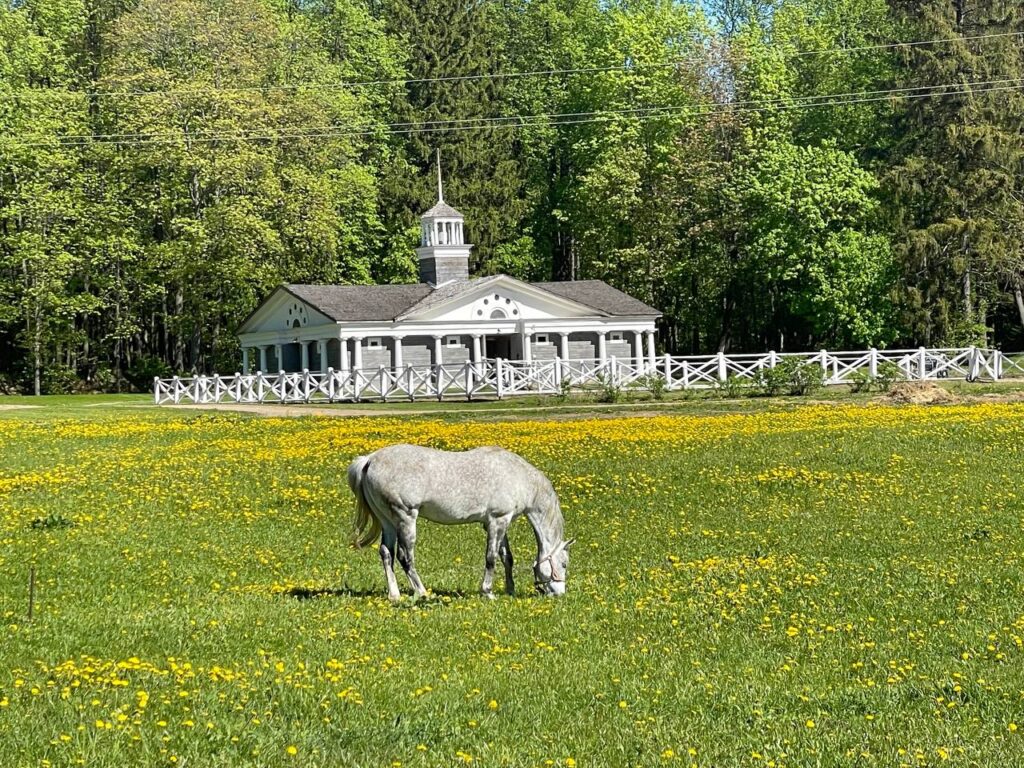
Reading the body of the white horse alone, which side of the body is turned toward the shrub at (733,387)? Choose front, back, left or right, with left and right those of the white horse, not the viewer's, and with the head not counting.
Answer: left

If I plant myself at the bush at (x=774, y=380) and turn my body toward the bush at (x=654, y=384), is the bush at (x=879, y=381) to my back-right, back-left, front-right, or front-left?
back-right

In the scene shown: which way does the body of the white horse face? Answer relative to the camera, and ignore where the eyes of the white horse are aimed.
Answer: to the viewer's right

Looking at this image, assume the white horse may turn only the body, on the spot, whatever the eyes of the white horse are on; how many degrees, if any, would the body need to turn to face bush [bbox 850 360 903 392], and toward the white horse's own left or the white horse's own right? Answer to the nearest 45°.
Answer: approximately 45° to the white horse's own left

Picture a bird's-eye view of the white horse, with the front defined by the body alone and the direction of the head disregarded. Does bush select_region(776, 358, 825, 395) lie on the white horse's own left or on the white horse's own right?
on the white horse's own left

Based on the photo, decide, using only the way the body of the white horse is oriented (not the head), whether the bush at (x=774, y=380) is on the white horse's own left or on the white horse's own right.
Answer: on the white horse's own left

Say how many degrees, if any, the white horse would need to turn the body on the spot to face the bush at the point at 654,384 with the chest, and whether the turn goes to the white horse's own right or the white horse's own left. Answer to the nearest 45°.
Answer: approximately 90° to the white horse's own left
